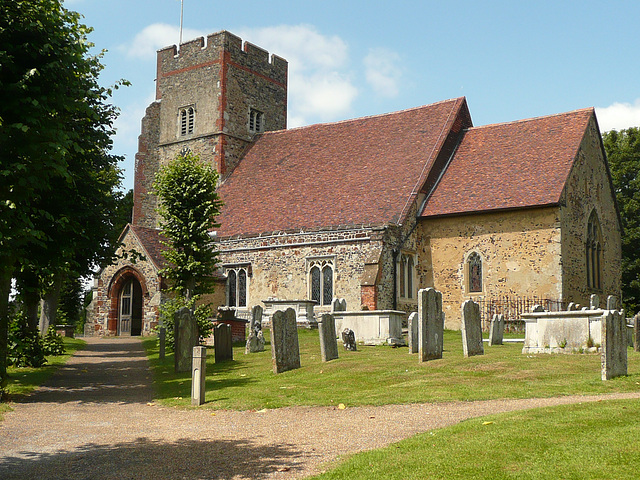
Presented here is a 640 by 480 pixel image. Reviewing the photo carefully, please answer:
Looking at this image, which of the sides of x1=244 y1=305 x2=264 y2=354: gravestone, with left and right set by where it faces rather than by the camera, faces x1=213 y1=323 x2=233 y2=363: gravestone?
right

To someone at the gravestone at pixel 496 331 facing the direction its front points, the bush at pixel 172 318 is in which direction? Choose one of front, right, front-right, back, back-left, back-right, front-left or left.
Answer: back-right

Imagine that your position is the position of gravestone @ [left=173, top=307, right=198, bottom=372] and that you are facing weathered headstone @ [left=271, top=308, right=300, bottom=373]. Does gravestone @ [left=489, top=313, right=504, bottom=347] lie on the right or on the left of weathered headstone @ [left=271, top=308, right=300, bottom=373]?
left

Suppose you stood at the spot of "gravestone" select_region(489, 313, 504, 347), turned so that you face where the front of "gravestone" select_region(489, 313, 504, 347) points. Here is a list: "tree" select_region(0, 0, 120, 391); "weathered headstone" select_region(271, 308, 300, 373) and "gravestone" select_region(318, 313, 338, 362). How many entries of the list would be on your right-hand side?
3

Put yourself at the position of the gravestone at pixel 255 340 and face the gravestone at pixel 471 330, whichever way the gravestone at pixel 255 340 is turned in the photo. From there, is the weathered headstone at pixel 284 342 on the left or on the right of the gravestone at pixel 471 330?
right

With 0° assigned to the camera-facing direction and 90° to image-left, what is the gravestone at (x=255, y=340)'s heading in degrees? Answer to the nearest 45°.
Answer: approximately 315°

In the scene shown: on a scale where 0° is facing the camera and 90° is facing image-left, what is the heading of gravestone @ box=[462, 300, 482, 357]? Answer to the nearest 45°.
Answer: approximately 315°

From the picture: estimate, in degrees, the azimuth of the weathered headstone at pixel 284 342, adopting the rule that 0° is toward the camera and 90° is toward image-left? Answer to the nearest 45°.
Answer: approximately 315°

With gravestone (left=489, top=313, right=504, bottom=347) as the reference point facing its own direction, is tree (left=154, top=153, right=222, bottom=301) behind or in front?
behind
